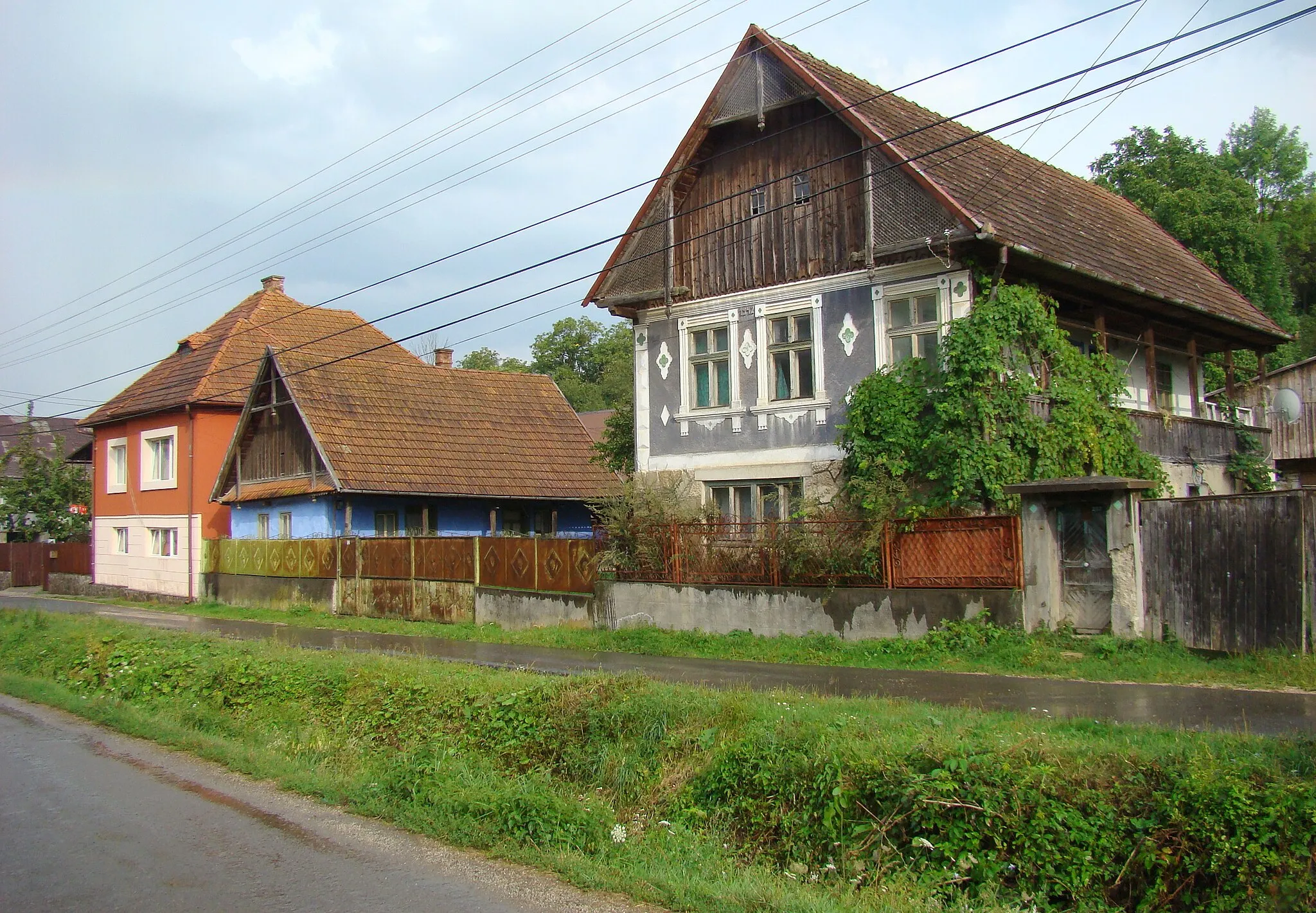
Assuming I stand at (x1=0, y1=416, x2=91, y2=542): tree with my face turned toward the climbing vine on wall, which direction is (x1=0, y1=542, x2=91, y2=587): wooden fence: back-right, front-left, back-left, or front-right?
front-right

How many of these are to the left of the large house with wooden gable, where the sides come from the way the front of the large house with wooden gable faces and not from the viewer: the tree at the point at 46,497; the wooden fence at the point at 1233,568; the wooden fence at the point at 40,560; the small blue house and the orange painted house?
1

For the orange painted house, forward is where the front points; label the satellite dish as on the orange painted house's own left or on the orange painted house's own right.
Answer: on the orange painted house's own left

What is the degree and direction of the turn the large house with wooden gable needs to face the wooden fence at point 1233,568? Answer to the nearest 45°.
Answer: approximately 90° to its left

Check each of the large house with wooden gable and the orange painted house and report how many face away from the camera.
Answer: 0

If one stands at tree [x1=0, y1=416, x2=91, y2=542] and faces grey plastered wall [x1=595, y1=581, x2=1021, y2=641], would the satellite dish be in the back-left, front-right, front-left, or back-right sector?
front-left

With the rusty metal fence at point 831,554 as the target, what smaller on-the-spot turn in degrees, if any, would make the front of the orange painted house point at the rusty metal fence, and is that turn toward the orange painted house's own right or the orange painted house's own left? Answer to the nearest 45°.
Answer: approximately 90° to the orange painted house's own left

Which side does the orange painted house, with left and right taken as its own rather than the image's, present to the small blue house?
left

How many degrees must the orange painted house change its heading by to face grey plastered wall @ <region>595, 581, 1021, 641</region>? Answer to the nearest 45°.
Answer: approximately 90° to its left

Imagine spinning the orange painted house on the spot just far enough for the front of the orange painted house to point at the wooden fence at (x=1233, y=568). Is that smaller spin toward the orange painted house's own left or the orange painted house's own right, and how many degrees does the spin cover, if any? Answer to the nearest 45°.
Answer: approximately 90° to the orange painted house's own left

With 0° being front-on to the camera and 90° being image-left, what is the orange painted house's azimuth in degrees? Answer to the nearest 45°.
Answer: approximately 45°

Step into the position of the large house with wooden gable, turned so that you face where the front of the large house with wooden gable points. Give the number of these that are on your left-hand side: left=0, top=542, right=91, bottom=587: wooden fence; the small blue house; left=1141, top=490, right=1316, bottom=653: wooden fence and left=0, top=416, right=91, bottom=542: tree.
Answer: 1

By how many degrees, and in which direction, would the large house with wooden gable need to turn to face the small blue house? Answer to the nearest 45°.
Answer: approximately 90° to its right

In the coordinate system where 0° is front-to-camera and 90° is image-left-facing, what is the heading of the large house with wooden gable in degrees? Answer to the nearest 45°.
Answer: approximately 45°

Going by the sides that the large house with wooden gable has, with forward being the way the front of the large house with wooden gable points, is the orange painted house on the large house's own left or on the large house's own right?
on the large house's own right

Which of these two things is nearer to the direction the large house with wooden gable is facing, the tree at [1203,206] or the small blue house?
the small blue house

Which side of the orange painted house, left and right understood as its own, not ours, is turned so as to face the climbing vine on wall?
left
